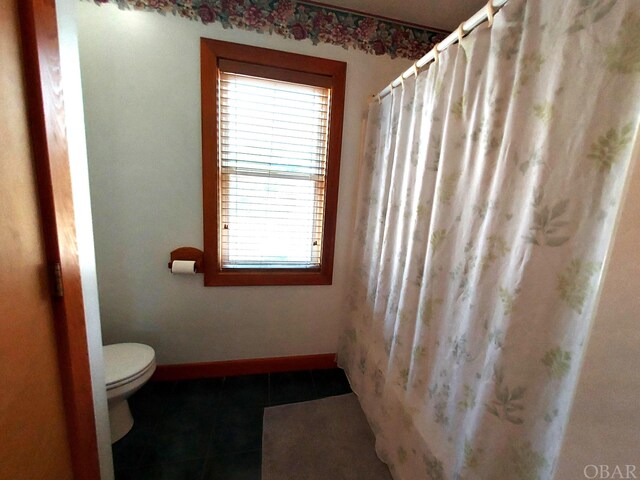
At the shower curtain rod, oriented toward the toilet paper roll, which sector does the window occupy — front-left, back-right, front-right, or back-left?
front-right

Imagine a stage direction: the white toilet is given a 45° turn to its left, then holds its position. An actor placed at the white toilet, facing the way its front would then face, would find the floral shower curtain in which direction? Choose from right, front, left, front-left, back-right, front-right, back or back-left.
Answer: right

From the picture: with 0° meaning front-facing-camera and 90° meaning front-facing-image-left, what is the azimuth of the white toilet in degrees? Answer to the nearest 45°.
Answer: approximately 270°
